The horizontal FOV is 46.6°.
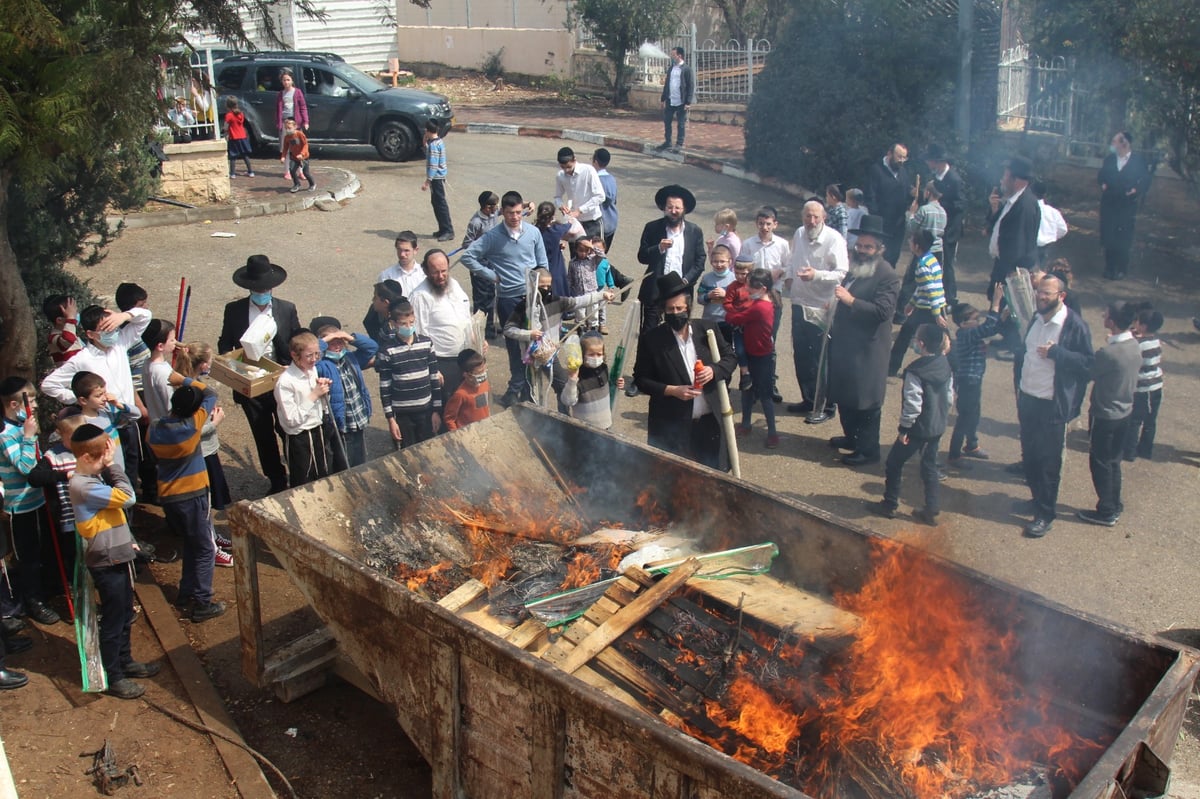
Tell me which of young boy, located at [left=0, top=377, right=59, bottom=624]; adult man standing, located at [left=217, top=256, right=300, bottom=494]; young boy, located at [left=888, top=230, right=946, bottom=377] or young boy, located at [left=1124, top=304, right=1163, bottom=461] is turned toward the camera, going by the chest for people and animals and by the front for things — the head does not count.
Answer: the adult man standing

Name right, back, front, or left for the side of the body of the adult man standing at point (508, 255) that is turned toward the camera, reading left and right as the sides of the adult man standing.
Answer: front

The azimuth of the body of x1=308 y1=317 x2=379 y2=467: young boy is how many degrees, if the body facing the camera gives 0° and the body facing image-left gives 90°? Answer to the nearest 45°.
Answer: approximately 0°

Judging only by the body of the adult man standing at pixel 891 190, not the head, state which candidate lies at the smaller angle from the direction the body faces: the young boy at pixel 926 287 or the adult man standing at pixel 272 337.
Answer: the young boy

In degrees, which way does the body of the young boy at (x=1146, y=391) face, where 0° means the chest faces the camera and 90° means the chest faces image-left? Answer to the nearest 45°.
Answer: approximately 90°

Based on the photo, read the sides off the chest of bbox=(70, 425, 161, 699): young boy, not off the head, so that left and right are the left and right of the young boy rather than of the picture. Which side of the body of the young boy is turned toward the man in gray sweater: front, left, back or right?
front

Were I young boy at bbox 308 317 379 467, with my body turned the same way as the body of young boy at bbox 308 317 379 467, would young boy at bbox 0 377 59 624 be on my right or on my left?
on my right

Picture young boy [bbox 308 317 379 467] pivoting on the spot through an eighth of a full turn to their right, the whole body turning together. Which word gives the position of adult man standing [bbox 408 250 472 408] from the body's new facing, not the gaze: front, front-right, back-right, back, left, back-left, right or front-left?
back

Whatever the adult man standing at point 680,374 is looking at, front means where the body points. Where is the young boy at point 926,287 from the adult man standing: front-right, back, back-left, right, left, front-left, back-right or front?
back-left

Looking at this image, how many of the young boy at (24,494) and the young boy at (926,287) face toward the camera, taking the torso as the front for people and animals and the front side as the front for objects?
0

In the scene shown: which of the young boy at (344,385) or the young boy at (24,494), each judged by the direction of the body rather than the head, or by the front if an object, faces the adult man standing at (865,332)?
the young boy at (24,494)
